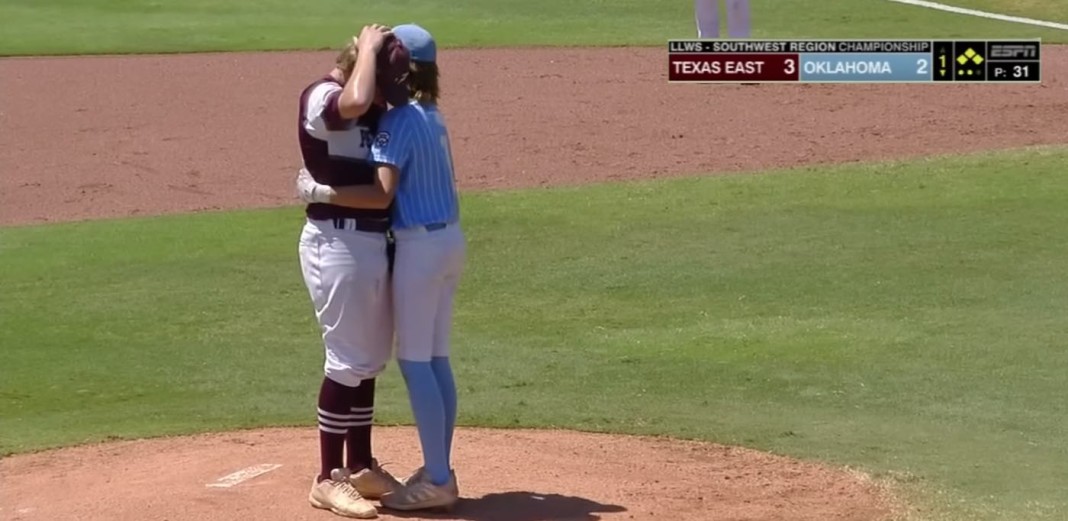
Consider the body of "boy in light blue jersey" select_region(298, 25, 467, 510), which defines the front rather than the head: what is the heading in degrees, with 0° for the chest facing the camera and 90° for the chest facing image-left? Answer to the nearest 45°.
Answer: approximately 135°

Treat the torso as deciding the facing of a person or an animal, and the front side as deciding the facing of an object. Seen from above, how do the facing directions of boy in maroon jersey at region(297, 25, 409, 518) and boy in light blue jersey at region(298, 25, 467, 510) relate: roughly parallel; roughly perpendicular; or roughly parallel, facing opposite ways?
roughly parallel, facing opposite ways

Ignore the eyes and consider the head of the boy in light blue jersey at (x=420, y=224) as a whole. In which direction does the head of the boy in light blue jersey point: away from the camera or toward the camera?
away from the camera

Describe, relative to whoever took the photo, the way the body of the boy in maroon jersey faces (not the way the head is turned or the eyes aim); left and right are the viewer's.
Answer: facing the viewer and to the right of the viewer
